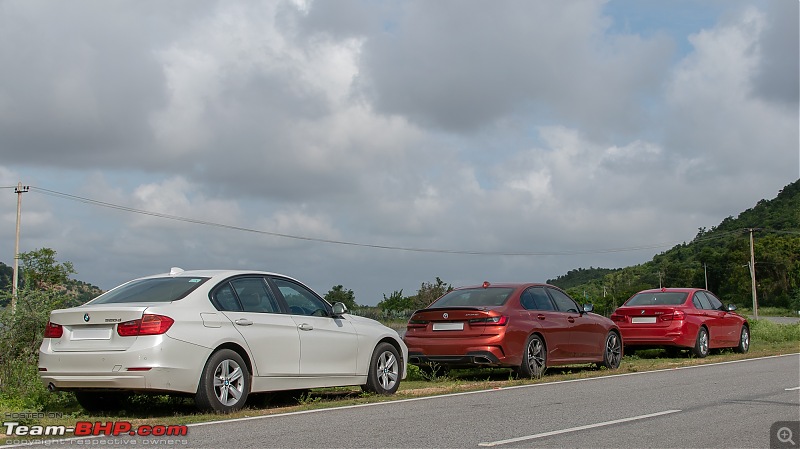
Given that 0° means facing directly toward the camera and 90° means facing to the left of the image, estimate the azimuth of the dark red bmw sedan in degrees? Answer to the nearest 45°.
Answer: approximately 225°

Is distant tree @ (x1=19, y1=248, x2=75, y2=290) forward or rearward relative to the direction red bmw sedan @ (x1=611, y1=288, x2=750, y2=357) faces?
rearward

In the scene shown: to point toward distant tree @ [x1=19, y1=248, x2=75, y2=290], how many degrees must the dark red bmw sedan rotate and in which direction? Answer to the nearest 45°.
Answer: approximately 135° to its left

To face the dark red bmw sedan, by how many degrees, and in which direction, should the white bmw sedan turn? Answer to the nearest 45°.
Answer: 0° — it already faces it

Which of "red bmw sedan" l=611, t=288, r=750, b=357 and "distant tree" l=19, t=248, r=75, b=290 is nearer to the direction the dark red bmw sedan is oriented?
the red bmw sedan

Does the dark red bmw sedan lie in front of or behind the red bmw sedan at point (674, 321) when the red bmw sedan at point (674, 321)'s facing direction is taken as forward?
behind

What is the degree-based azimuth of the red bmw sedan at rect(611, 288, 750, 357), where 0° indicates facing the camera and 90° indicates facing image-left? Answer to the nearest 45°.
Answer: approximately 225°

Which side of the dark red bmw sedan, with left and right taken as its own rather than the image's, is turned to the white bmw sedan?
back

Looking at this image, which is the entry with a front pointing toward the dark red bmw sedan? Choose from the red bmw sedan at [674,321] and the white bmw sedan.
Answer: the white bmw sedan

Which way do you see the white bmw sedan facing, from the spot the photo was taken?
facing away from the viewer and to the right of the viewer
